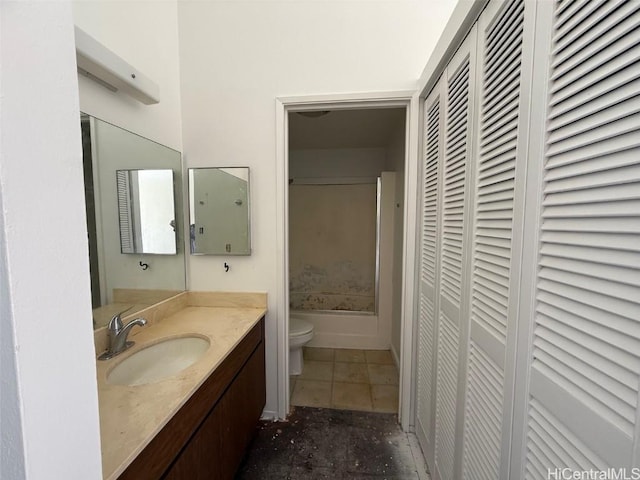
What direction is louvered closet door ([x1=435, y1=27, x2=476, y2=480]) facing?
to the viewer's left

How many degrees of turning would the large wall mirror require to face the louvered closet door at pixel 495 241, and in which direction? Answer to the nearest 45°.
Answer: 0° — it already faces it

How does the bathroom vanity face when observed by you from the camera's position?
facing the viewer and to the right of the viewer

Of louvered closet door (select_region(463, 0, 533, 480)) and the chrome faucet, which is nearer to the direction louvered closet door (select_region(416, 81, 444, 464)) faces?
the chrome faucet

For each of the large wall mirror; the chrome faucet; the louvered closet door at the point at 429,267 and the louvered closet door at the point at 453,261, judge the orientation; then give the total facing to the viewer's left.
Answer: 2

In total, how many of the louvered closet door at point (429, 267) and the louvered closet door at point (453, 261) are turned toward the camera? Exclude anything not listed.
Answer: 0

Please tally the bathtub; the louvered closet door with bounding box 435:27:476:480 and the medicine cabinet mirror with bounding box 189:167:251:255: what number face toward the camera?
2

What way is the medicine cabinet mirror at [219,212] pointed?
toward the camera

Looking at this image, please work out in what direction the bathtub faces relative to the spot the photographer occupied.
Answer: facing the viewer

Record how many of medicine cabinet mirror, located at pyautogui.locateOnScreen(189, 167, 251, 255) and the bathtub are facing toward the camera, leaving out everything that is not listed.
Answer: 2

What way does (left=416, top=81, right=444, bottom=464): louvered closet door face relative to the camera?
to the viewer's left
